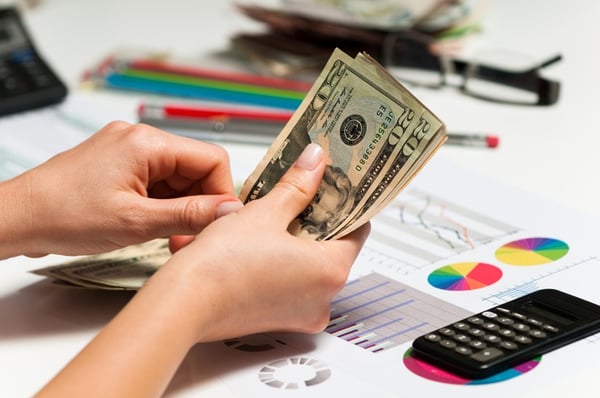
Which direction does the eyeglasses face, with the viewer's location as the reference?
facing the viewer and to the left of the viewer

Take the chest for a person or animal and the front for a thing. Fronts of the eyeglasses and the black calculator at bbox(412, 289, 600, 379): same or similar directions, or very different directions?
same or similar directions

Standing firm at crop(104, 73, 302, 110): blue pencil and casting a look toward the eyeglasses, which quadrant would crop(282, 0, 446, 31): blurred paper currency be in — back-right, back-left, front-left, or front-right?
front-left

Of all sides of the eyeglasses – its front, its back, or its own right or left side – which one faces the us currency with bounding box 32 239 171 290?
front

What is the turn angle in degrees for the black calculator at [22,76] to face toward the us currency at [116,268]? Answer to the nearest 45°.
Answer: approximately 45° to its right

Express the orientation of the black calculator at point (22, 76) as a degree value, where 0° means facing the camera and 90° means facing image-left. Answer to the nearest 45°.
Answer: approximately 315°

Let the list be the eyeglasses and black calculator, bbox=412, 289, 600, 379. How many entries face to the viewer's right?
0

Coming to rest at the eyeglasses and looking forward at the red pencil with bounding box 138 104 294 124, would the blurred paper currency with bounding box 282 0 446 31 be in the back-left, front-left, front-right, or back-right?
front-right
